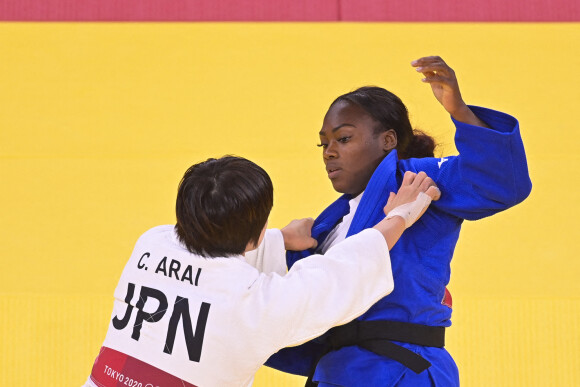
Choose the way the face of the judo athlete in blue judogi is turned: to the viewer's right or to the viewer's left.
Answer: to the viewer's left

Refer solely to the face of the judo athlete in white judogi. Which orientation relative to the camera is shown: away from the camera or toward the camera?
away from the camera

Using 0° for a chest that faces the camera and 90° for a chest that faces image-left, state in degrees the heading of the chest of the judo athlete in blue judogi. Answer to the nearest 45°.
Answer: approximately 45°

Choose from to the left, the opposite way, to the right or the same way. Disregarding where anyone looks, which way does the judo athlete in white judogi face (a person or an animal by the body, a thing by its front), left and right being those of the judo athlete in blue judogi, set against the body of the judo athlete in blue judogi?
the opposite way

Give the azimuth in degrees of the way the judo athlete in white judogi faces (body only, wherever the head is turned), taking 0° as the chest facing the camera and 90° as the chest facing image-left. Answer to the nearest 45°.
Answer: approximately 225°
